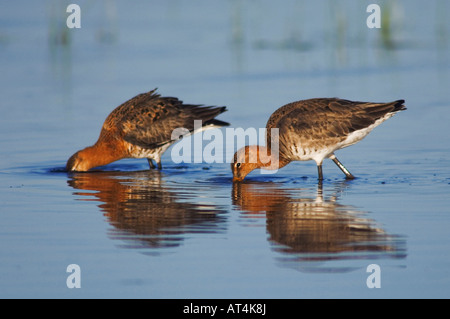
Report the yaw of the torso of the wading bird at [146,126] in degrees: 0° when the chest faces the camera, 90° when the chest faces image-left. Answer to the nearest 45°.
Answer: approximately 90°

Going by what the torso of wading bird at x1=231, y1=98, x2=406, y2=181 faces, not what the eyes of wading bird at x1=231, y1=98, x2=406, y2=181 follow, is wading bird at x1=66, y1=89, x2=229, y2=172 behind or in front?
in front

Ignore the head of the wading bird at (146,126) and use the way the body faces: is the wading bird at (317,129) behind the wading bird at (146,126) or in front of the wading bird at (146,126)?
behind

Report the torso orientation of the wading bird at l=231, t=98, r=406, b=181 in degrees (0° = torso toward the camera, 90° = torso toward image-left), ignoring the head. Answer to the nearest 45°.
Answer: approximately 90°

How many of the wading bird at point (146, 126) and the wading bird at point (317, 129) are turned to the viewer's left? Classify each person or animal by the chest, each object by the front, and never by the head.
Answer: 2
